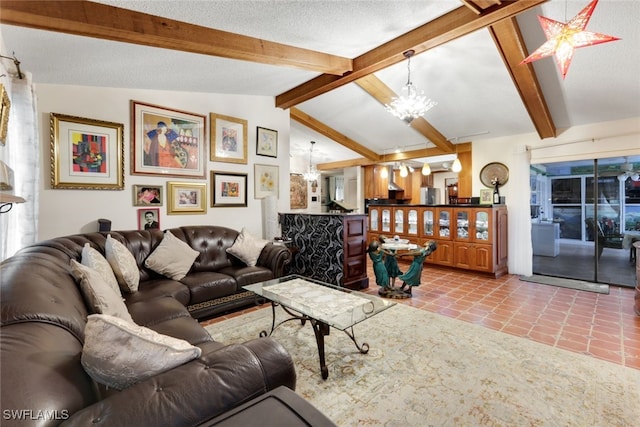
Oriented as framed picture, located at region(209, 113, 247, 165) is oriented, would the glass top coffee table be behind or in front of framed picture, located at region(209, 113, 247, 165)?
in front

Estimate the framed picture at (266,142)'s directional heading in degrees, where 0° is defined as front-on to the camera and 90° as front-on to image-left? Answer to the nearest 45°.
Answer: approximately 315°

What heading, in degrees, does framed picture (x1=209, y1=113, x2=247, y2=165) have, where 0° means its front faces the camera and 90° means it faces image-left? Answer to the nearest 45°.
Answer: approximately 315°

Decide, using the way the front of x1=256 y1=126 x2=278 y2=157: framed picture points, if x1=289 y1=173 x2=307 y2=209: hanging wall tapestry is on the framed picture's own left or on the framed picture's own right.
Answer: on the framed picture's own left

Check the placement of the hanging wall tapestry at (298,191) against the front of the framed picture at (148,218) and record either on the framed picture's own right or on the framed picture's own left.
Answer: on the framed picture's own left

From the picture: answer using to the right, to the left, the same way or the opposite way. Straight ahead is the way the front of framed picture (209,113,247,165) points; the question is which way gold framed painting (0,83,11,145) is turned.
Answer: to the left

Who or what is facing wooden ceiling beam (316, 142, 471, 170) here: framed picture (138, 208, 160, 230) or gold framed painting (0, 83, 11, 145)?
the gold framed painting

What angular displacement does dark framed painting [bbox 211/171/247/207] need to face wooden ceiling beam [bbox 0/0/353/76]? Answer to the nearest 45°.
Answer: approximately 45° to its right

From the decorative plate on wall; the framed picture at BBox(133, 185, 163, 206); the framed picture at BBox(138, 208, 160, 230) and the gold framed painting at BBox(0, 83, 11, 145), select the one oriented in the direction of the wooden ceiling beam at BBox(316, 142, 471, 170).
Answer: the gold framed painting

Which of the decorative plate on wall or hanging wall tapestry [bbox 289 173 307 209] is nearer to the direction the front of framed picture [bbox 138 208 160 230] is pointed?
the decorative plate on wall

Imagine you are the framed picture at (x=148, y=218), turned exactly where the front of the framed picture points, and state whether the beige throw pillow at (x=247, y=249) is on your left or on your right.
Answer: on your left

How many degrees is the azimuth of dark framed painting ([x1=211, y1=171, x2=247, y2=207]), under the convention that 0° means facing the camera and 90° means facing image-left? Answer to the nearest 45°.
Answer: approximately 315°

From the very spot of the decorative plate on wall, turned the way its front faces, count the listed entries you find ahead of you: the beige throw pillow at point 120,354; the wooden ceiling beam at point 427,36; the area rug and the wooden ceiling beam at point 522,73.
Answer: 4
